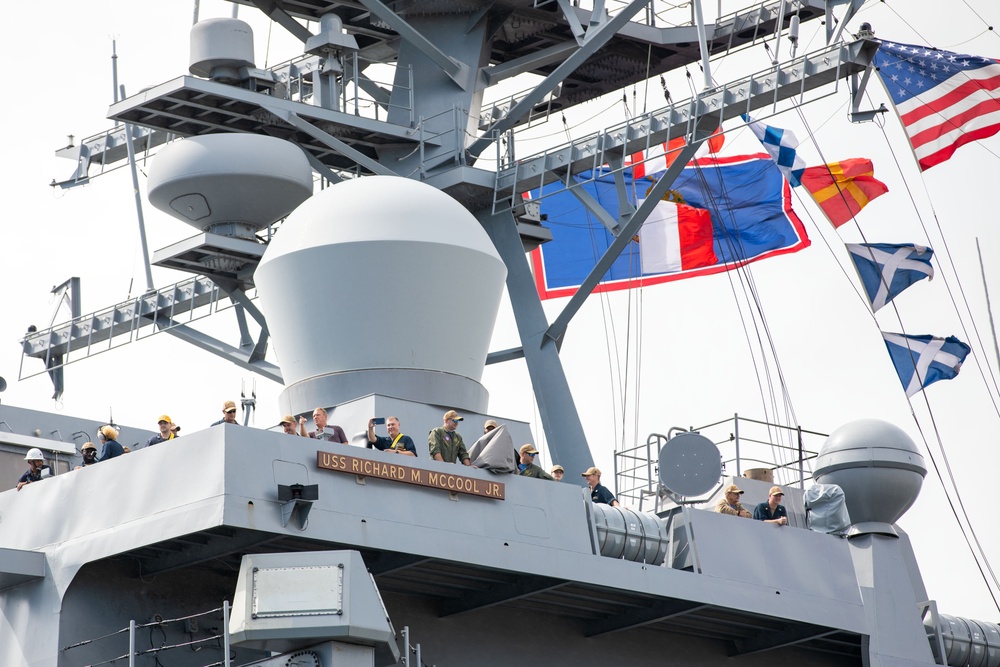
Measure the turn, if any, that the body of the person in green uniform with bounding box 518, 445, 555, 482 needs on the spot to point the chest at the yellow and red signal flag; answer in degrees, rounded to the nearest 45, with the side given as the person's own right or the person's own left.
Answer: approximately 90° to the person's own left

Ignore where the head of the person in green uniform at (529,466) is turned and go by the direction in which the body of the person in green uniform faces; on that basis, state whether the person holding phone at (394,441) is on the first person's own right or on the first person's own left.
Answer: on the first person's own right

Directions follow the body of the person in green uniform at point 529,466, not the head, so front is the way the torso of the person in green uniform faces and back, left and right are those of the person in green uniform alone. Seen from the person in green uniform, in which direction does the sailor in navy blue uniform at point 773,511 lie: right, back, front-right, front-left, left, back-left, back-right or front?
left

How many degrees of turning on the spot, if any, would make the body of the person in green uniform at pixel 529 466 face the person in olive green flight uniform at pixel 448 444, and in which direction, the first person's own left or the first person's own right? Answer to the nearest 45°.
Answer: approximately 90° to the first person's own right

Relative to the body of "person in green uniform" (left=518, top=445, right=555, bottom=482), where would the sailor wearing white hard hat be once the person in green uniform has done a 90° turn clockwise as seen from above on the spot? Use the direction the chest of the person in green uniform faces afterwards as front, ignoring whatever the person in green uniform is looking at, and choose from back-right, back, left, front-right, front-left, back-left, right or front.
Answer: front-right

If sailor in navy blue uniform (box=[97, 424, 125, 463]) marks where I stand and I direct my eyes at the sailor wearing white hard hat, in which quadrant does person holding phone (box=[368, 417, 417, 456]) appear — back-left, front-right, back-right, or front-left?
back-right
